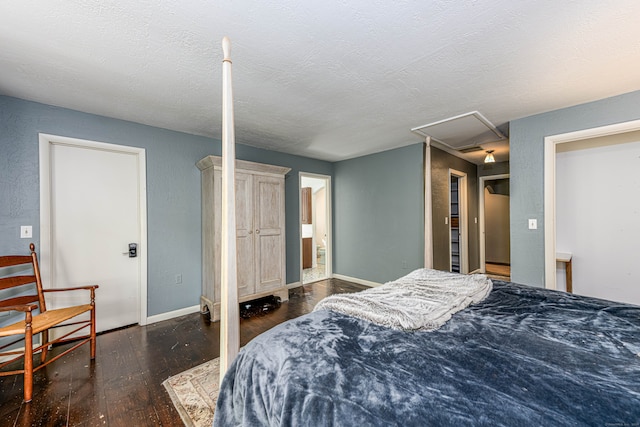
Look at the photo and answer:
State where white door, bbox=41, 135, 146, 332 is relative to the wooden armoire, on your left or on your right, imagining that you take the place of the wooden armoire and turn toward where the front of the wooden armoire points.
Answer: on your right

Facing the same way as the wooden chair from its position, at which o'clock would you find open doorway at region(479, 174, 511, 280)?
The open doorway is roughly at 11 o'clock from the wooden chair.

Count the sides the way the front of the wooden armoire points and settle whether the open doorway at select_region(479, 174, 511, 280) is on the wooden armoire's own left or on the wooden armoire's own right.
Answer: on the wooden armoire's own left

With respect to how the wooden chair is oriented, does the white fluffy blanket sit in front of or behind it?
in front

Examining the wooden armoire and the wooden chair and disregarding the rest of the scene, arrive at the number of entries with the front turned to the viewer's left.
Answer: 0

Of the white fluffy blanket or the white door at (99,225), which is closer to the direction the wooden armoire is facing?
the white fluffy blanket

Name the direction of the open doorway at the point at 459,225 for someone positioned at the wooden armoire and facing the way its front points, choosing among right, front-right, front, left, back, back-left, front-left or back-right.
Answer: front-left

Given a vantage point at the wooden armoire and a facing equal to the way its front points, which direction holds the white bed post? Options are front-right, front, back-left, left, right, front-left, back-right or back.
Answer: front-right

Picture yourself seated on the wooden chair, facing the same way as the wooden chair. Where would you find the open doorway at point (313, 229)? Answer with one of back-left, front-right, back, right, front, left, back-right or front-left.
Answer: front-left

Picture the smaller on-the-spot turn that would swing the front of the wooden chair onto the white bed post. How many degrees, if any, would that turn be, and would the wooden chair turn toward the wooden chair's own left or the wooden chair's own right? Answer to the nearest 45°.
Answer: approximately 45° to the wooden chair's own right

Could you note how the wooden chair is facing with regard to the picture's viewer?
facing the viewer and to the right of the viewer
